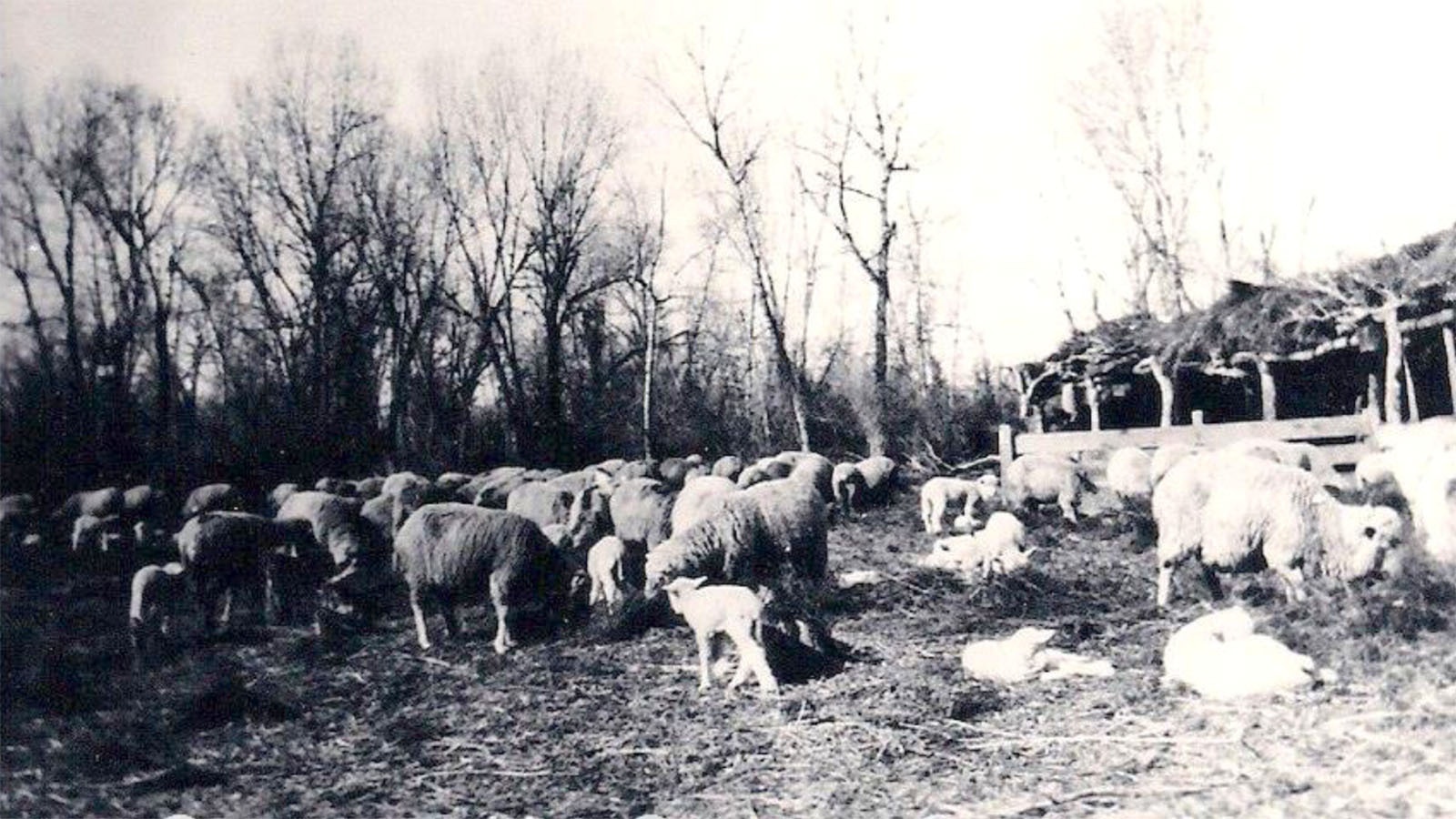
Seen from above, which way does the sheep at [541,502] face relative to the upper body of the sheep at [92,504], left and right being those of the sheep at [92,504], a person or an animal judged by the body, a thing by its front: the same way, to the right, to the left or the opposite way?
the opposite way

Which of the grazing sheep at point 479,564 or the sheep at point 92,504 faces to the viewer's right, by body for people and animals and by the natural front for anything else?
the grazing sheep

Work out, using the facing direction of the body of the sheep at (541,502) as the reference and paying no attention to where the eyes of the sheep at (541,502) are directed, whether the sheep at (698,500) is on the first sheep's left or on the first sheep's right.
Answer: on the first sheep's right

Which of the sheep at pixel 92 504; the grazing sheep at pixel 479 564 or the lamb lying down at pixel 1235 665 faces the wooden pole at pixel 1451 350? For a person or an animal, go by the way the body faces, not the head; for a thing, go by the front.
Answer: the grazing sheep

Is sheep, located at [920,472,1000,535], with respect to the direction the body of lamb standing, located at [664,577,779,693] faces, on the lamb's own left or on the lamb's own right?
on the lamb's own right

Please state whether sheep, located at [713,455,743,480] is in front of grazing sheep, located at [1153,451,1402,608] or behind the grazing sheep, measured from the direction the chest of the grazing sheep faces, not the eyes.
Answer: behind

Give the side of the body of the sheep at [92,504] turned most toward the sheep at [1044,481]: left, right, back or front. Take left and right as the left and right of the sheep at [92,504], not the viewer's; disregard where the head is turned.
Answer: back

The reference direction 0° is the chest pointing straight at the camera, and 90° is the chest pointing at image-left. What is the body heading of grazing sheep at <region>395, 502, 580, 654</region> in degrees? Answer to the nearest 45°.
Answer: approximately 270°

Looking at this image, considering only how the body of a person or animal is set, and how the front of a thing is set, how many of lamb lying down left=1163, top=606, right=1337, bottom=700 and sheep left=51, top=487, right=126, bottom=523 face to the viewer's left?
2

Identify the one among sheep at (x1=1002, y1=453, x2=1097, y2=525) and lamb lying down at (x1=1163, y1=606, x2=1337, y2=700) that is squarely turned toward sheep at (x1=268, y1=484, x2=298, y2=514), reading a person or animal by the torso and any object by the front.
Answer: the lamb lying down

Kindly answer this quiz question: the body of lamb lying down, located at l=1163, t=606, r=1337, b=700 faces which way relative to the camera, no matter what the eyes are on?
to the viewer's left

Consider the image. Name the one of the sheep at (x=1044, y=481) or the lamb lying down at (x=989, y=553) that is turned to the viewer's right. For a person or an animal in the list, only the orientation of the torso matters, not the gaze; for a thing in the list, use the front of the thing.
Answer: the sheep

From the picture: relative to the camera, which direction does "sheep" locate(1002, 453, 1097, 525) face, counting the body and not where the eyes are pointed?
to the viewer's right

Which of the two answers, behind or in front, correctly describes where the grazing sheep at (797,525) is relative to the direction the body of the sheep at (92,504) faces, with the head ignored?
behind
